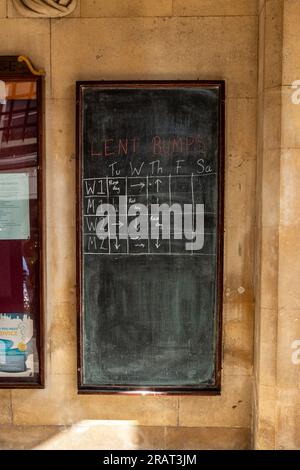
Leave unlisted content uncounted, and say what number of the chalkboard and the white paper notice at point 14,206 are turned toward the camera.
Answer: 2

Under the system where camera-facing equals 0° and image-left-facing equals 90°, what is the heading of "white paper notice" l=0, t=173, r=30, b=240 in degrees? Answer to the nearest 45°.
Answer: approximately 0°

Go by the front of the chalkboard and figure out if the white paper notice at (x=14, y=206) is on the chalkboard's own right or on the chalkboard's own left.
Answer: on the chalkboard's own right

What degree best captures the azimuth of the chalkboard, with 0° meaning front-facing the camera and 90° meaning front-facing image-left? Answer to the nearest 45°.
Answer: approximately 0°

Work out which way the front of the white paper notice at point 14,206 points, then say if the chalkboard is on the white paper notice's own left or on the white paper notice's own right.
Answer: on the white paper notice's own left
